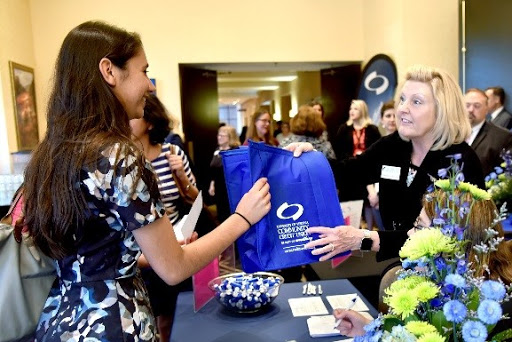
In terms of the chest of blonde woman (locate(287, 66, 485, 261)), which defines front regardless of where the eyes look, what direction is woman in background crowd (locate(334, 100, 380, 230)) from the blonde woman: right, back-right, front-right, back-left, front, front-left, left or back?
back-right

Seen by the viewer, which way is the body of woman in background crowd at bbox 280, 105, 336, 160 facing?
away from the camera

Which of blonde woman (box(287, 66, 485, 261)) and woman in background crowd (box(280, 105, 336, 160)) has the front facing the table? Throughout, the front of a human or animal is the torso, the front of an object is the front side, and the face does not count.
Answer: the blonde woman

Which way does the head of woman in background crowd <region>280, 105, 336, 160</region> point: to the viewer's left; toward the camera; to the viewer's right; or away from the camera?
away from the camera

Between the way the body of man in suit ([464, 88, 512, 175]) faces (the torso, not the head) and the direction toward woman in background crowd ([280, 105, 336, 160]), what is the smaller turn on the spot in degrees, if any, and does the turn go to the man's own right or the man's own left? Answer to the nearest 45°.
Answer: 0° — they already face them

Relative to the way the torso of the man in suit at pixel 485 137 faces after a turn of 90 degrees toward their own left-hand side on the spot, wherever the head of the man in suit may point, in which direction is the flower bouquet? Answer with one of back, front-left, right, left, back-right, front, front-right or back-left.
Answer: front-right

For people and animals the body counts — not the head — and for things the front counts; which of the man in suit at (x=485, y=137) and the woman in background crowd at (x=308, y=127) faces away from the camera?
the woman in background crowd

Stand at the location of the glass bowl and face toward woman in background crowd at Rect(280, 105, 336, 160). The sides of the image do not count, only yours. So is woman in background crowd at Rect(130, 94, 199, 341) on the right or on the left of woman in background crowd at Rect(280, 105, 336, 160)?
left

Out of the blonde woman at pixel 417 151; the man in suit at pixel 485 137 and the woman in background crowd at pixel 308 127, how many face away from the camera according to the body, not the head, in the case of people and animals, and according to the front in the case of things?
1

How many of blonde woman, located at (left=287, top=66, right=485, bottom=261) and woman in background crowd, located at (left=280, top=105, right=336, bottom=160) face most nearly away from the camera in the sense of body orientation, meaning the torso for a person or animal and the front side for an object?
1

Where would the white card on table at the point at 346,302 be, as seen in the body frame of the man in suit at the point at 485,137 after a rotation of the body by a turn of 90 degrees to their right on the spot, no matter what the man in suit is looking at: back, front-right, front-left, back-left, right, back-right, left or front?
back-left

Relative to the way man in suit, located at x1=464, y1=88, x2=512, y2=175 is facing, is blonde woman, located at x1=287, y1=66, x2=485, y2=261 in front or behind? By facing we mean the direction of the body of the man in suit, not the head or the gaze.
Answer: in front

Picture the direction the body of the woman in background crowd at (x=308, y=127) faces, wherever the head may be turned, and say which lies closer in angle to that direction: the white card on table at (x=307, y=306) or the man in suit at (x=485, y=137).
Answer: the man in suit
